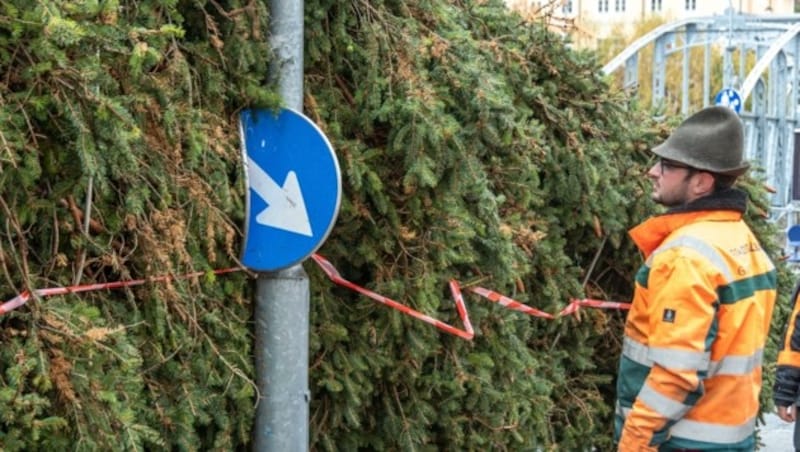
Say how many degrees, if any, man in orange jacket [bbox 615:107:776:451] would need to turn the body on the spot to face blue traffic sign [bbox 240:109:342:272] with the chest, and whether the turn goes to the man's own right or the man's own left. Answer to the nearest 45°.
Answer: approximately 45° to the man's own left

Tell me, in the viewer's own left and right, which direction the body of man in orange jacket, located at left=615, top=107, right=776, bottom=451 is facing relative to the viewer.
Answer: facing away from the viewer and to the left of the viewer

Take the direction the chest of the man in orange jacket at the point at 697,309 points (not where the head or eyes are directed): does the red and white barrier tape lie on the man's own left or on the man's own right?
on the man's own left

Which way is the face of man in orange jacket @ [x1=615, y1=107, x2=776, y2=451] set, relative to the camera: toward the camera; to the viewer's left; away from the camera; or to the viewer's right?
to the viewer's left

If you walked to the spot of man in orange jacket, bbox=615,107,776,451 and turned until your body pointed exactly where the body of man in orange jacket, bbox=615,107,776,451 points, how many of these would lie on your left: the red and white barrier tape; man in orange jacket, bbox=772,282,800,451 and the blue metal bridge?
1
